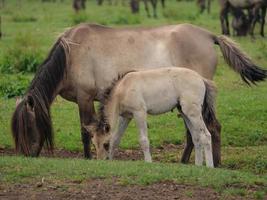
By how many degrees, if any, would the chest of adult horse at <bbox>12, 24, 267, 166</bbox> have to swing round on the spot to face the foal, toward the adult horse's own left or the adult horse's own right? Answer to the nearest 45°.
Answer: approximately 135° to the adult horse's own left

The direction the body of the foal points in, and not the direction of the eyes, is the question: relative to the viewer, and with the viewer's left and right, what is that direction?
facing to the left of the viewer

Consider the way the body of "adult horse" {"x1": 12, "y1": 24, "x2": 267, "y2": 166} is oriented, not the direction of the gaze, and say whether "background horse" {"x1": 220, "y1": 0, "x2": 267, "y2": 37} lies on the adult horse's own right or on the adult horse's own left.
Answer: on the adult horse's own right

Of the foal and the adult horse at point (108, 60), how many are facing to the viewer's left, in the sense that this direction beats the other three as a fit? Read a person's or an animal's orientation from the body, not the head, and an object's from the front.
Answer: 2

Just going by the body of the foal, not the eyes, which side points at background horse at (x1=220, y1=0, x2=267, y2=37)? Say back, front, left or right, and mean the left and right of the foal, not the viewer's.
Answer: right

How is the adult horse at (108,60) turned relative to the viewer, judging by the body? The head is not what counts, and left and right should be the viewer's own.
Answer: facing to the left of the viewer

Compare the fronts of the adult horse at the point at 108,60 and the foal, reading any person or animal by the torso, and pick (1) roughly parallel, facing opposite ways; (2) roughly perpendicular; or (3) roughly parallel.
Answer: roughly parallel
